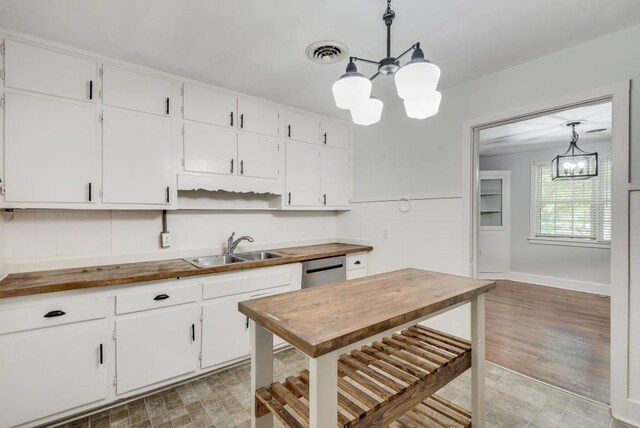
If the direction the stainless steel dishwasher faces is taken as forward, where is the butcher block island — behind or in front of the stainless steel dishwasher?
in front

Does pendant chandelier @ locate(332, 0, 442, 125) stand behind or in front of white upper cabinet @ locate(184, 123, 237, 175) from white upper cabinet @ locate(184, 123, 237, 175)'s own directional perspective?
in front

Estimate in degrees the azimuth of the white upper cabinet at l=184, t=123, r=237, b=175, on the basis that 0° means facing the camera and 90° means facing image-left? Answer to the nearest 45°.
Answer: approximately 0°

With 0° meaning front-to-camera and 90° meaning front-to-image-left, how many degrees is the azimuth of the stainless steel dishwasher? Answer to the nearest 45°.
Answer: approximately 315°
